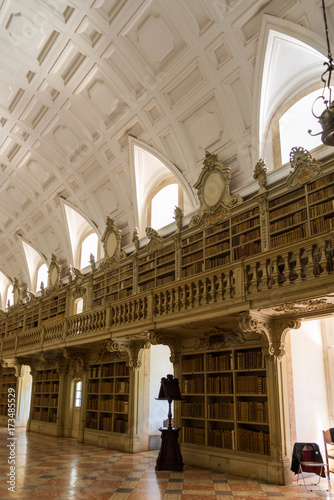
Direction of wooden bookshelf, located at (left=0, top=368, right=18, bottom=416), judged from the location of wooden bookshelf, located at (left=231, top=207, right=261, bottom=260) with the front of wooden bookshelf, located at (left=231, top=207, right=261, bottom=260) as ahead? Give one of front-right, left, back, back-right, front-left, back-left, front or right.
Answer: right

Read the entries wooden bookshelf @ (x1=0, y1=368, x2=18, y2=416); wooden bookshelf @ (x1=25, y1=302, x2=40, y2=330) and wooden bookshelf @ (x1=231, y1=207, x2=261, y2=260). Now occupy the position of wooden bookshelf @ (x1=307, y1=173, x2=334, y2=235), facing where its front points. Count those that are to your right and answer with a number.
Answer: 3

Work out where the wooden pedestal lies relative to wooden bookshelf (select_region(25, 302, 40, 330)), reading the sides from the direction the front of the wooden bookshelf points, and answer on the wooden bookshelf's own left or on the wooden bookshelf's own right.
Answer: on the wooden bookshelf's own left

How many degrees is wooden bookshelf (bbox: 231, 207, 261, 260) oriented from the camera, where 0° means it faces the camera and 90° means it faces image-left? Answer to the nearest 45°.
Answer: approximately 45°

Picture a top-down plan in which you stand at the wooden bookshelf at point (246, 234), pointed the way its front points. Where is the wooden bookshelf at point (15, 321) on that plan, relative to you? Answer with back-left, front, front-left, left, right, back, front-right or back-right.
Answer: right

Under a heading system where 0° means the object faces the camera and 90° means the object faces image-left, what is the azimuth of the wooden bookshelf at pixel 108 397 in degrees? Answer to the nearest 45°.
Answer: approximately 45°
